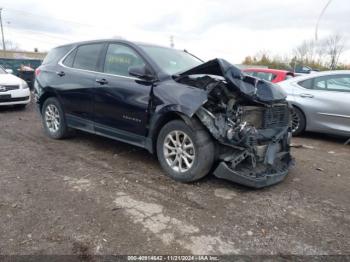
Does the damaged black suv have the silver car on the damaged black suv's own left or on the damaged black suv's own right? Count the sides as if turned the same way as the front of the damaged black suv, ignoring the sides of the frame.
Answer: on the damaged black suv's own left

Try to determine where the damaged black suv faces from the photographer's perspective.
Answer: facing the viewer and to the right of the viewer

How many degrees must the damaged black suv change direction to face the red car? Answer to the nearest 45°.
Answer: approximately 90° to its left

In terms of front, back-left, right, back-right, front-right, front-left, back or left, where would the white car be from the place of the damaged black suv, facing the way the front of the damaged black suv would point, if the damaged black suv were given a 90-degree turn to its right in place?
right
